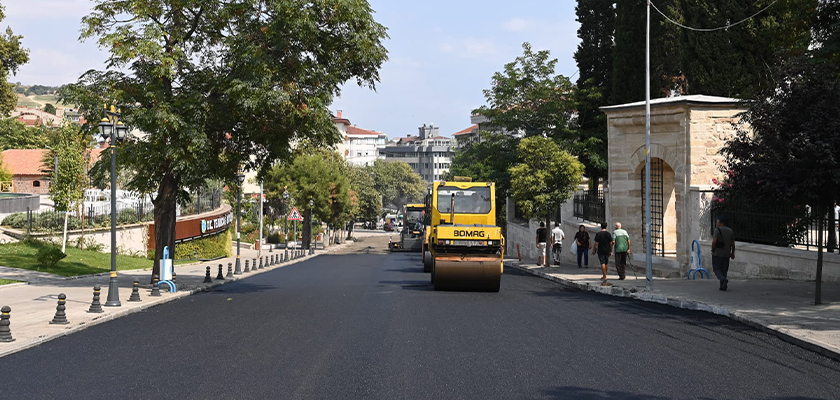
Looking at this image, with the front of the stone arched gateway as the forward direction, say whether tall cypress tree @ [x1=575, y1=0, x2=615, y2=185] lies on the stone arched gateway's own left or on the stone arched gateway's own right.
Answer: on the stone arched gateway's own right

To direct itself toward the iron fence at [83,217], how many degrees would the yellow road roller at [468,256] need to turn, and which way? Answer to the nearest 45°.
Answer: approximately 135° to its right

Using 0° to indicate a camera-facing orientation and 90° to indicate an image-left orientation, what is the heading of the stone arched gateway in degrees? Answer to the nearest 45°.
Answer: approximately 45°

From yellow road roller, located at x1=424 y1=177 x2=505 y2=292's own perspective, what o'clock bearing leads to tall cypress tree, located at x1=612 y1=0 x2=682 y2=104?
The tall cypress tree is roughly at 7 o'clock from the yellow road roller.

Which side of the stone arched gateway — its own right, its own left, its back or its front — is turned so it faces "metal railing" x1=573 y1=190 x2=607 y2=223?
right

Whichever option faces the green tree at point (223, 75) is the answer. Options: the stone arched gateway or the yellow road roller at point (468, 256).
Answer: the stone arched gateway

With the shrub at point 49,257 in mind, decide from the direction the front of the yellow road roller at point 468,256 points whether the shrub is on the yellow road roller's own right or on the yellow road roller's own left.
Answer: on the yellow road roller's own right

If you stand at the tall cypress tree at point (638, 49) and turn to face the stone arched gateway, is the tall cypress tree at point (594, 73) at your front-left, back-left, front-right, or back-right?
back-right

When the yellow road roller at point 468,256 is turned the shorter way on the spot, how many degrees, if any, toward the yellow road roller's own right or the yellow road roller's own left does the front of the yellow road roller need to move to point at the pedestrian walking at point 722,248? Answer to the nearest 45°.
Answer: approximately 90° to the yellow road roller's own left

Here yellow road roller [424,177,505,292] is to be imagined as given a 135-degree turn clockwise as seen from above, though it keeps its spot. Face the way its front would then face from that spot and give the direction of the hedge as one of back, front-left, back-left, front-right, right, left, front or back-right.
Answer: front

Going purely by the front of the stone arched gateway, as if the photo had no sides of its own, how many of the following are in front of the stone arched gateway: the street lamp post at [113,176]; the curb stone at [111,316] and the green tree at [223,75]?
3

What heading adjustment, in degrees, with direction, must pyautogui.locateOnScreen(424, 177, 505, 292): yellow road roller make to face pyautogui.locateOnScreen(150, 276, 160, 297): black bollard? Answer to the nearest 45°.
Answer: approximately 90° to its right

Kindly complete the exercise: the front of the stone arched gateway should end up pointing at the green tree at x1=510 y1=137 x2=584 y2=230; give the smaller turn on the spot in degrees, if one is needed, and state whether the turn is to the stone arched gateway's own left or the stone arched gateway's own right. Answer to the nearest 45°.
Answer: approximately 90° to the stone arched gateway's own right

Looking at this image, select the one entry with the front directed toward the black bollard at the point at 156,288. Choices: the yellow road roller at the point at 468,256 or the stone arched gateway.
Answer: the stone arched gateway
